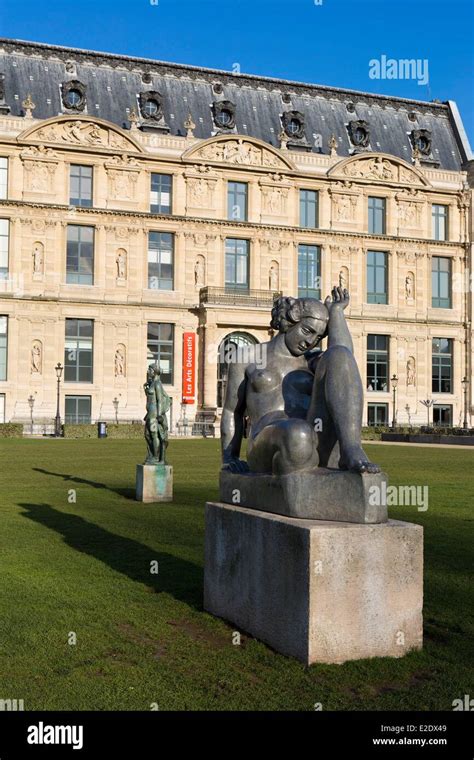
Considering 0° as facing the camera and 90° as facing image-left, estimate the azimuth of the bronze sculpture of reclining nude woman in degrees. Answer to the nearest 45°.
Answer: approximately 315°

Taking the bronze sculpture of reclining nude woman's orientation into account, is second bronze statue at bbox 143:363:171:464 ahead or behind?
behind
